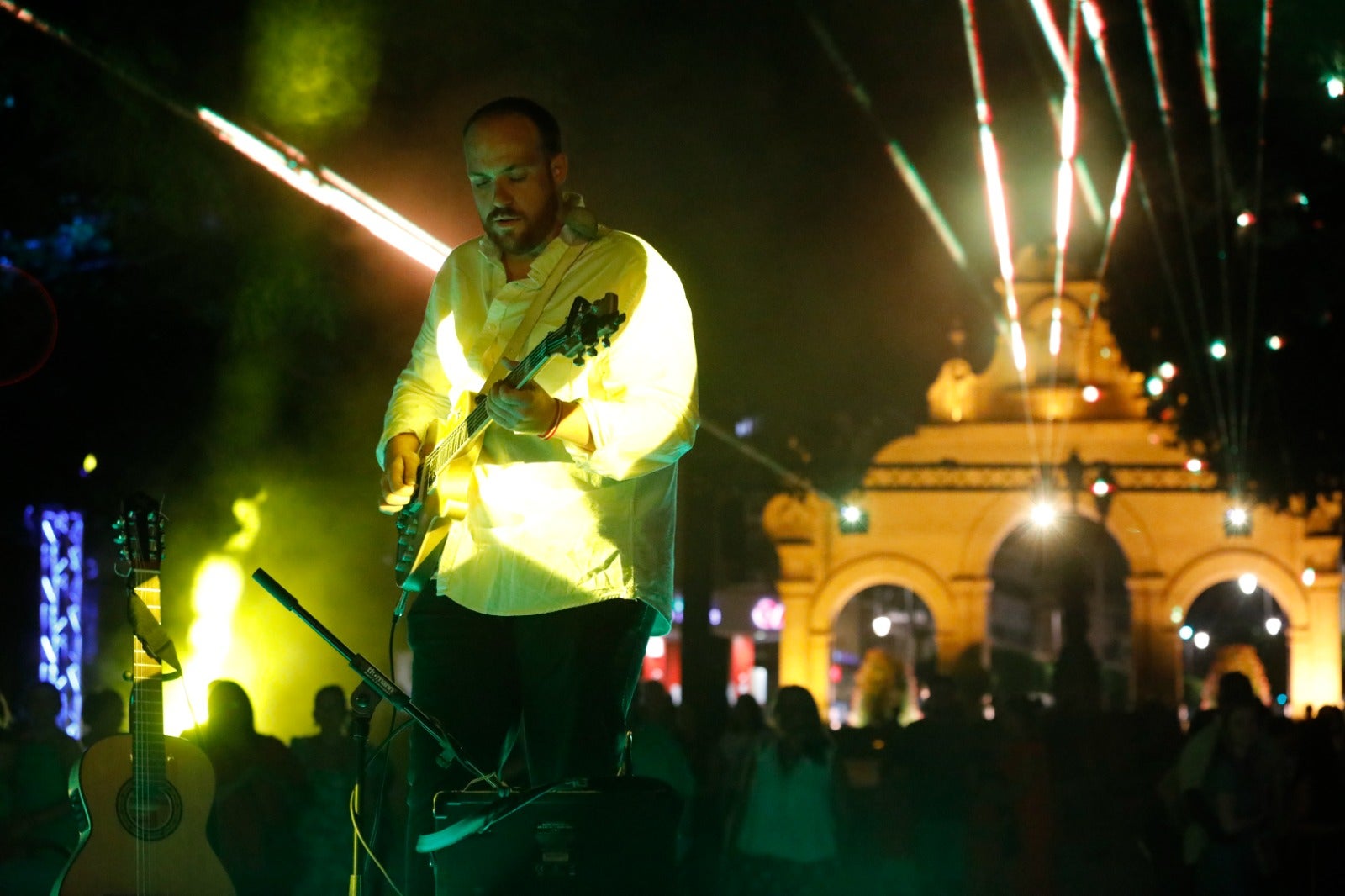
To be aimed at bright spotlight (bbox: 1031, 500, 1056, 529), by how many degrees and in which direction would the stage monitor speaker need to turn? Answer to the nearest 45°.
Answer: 0° — it already faces it

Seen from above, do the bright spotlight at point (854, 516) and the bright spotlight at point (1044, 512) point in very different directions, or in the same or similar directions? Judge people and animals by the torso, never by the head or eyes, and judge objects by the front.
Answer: same or similar directions

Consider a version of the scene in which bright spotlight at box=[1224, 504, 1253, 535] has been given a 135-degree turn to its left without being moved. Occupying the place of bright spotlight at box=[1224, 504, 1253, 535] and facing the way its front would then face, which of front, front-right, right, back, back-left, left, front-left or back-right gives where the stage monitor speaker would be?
back-right

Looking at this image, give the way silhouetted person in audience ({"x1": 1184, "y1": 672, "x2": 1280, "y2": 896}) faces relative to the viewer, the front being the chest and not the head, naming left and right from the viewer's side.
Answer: facing the viewer

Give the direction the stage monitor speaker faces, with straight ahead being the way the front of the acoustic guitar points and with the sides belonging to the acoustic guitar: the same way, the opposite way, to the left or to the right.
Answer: the opposite way

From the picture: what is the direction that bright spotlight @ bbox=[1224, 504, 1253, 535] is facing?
toward the camera

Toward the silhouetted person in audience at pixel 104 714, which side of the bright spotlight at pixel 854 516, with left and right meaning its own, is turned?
front

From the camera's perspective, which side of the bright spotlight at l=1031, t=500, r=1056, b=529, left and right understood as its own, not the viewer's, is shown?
front

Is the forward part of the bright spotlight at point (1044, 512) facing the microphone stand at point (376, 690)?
yes

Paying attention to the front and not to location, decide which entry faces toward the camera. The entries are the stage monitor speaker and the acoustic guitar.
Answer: the acoustic guitar

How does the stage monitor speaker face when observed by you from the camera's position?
facing away from the viewer

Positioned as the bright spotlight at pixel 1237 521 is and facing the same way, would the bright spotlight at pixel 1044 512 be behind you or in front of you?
behind
